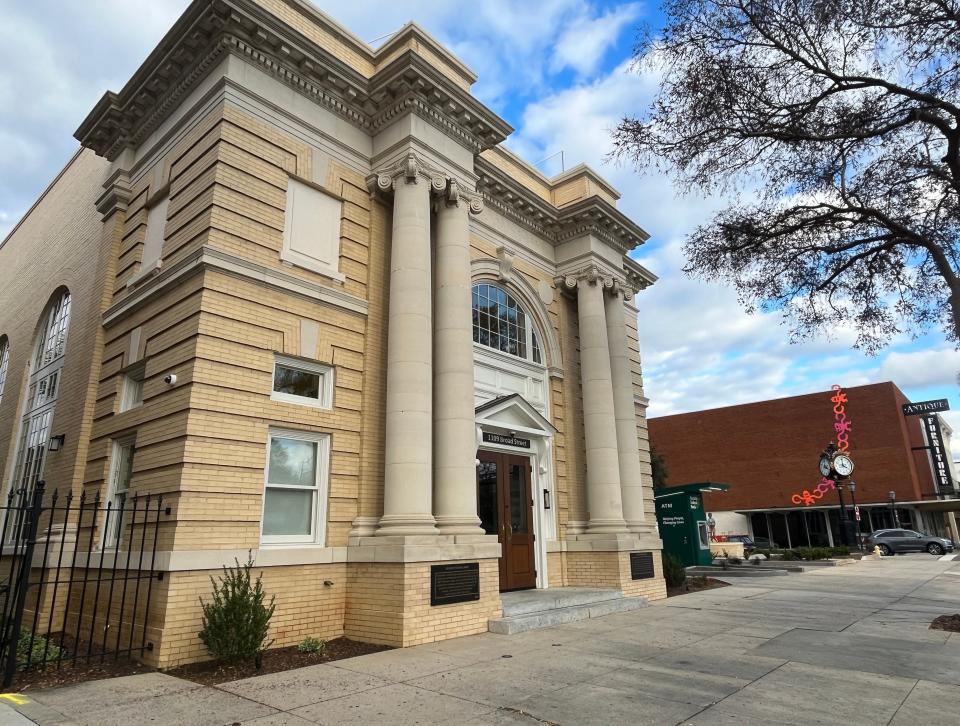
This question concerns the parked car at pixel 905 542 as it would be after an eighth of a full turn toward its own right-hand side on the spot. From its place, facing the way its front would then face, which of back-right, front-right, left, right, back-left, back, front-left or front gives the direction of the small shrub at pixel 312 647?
front-right

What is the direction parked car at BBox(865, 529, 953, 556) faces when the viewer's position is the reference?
facing to the right of the viewer

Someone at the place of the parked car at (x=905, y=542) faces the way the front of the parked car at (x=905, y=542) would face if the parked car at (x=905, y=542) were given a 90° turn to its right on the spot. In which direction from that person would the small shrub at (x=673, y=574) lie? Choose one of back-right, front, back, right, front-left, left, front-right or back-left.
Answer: front

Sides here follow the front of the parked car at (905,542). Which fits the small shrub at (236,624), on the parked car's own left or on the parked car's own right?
on the parked car's own right

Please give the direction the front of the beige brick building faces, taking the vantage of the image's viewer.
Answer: facing the viewer and to the right of the viewer

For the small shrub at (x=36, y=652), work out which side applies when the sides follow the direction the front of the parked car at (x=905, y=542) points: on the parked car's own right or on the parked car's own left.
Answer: on the parked car's own right

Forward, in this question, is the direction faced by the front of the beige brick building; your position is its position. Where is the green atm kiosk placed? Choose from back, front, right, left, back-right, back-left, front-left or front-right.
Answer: left

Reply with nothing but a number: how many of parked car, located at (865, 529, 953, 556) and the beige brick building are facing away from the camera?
0
